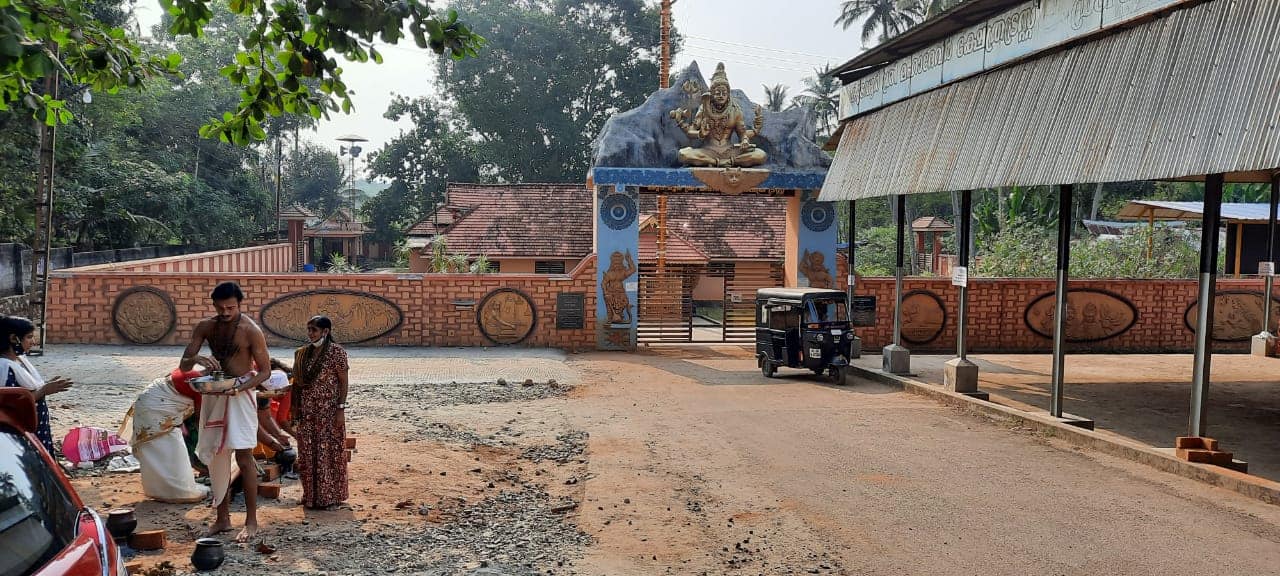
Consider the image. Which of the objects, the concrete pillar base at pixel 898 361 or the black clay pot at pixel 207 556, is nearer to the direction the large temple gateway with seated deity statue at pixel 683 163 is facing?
the black clay pot

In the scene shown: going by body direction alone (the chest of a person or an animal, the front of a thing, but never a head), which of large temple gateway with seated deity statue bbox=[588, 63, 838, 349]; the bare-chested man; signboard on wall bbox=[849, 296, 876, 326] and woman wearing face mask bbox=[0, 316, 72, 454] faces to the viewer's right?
the woman wearing face mask

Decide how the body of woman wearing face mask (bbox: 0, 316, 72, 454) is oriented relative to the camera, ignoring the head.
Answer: to the viewer's right

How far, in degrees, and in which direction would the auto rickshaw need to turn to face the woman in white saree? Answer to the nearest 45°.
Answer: approximately 90° to its right

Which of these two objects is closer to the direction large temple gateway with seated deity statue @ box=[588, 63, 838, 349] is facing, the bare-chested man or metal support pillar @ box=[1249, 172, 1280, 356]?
the bare-chested man

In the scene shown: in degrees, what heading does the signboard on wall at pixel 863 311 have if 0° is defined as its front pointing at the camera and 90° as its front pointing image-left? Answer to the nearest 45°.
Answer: approximately 0°

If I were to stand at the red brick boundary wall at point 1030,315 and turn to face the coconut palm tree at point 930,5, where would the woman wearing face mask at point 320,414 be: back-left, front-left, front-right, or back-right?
back-left

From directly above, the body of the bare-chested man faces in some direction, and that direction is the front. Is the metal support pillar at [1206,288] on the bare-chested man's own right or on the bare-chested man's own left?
on the bare-chested man's own left

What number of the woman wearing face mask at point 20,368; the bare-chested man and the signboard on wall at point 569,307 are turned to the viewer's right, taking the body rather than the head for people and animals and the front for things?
1

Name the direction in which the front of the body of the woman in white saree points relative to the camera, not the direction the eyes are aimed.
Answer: to the viewer's right

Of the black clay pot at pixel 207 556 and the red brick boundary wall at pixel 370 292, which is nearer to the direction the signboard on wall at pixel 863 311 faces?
the black clay pot
